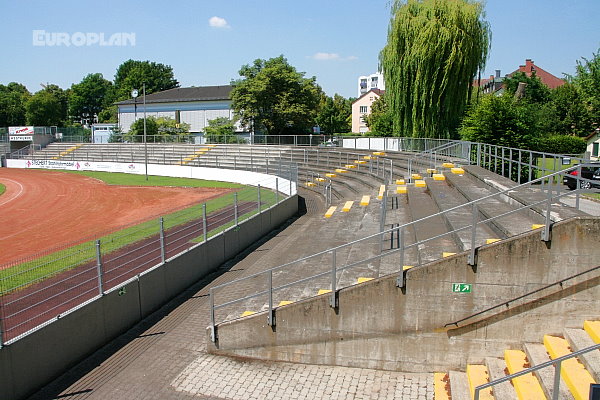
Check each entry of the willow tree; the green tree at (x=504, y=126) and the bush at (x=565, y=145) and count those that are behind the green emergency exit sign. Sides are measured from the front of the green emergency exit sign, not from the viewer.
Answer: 3

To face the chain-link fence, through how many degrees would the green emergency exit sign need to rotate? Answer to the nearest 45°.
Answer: approximately 90° to its right

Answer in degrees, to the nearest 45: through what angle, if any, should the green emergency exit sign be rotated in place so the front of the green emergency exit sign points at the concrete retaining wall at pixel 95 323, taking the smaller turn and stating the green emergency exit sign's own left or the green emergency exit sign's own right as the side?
approximately 90° to the green emergency exit sign's own right

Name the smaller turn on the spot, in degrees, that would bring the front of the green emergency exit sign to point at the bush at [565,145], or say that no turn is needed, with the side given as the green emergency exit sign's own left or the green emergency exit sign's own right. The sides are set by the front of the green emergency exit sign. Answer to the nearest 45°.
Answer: approximately 180°

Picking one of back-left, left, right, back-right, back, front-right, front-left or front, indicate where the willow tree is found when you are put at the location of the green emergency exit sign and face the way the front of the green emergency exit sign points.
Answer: back

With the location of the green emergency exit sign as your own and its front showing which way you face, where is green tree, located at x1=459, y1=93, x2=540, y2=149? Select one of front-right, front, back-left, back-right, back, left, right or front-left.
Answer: back

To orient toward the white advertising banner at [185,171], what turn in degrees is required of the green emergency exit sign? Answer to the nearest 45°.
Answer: approximately 135° to its right

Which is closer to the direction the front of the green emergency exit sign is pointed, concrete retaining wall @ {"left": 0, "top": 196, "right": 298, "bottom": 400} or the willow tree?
the concrete retaining wall

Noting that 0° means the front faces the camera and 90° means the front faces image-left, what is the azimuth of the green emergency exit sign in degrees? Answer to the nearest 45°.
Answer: approximately 0°

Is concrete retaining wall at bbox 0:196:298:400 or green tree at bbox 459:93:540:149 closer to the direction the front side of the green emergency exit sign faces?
the concrete retaining wall
